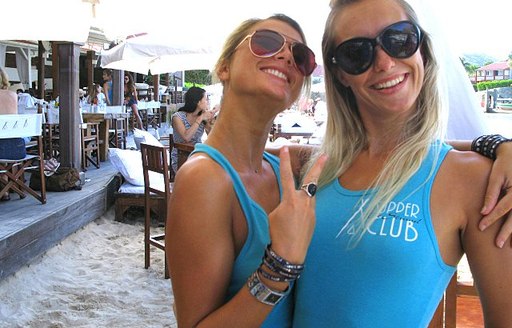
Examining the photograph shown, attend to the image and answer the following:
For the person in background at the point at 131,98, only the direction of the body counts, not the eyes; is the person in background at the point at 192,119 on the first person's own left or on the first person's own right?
on the first person's own left

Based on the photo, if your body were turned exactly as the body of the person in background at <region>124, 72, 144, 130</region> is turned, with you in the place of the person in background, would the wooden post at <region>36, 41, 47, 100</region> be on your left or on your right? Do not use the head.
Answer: on your right

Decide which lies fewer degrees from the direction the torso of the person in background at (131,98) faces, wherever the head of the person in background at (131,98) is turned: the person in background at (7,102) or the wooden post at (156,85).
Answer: the person in background

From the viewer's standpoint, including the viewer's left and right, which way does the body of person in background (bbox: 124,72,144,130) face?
facing the viewer and to the left of the viewer

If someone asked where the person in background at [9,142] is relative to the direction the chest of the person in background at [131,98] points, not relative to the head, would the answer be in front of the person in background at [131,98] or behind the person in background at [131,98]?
in front

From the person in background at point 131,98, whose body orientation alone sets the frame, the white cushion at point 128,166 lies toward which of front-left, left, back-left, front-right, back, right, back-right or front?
front-left
